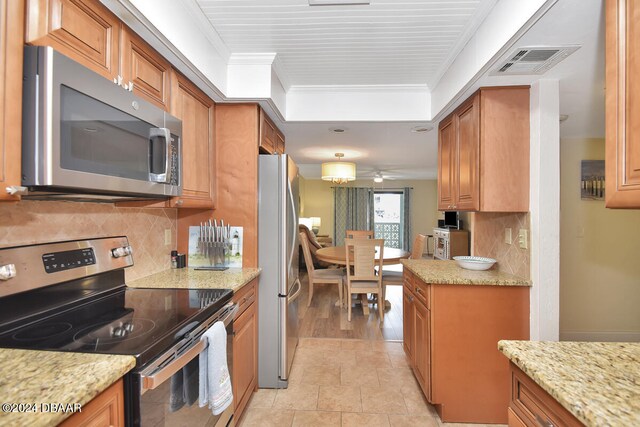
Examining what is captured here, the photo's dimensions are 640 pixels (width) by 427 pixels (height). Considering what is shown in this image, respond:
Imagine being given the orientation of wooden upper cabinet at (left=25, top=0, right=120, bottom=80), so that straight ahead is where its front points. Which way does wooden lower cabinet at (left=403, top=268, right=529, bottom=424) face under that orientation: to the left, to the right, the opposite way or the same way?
the opposite way

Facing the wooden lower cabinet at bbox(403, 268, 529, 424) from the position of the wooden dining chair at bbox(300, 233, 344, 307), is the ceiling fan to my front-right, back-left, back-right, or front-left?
back-left

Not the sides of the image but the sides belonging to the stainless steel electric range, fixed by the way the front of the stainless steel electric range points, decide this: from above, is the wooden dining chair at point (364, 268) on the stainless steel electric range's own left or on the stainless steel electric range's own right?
on the stainless steel electric range's own left

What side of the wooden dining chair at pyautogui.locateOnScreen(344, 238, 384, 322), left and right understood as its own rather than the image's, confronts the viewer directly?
back

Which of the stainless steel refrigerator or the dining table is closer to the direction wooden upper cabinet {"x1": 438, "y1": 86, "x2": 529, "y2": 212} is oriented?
the stainless steel refrigerator

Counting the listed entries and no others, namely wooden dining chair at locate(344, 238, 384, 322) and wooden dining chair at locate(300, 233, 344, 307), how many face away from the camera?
1

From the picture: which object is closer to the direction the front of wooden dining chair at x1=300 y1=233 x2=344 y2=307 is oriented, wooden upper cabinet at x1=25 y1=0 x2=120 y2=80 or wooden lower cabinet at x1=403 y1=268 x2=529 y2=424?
the wooden lower cabinet

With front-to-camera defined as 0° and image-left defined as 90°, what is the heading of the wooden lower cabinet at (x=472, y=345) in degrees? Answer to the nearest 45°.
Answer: approximately 90°

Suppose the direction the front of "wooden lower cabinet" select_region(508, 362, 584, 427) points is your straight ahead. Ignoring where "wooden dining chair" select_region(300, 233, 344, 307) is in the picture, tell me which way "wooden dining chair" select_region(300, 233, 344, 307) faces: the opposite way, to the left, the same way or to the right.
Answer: the opposite way

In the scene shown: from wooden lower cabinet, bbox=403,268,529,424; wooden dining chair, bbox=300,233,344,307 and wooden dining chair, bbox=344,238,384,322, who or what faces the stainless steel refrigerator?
the wooden lower cabinet

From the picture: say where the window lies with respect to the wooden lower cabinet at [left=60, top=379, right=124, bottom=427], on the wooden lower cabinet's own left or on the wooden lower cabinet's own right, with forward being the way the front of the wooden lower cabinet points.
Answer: on the wooden lower cabinet's own left

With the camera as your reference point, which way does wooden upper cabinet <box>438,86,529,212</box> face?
facing to the left of the viewer

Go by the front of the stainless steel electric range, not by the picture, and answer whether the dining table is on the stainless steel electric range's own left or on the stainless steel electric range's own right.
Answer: on the stainless steel electric range's own left

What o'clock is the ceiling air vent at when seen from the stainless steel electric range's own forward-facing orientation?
The ceiling air vent is roughly at 11 o'clock from the stainless steel electric range.

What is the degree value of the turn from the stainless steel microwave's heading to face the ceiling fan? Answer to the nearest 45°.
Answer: approximately 90° to its left

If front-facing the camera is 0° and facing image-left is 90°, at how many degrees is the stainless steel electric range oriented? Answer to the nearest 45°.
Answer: approximately 315°

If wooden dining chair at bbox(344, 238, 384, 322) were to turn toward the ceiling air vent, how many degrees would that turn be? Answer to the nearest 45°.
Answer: approximately 180°
